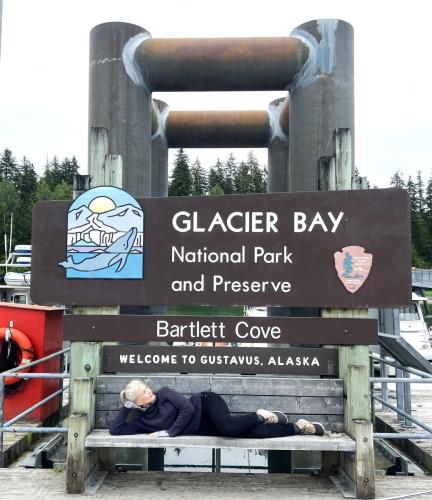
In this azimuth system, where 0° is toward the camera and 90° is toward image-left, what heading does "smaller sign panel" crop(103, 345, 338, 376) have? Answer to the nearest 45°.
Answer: approximately 0°

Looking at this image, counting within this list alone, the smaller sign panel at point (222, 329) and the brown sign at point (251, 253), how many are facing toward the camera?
2

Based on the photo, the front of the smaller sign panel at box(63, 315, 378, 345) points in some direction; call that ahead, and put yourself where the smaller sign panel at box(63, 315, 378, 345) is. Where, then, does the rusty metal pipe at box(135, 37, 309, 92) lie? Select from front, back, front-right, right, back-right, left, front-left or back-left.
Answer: back

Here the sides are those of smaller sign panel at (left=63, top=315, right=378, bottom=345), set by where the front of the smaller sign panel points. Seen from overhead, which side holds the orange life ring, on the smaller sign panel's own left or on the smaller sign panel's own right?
on the smaller sign panel's own right
